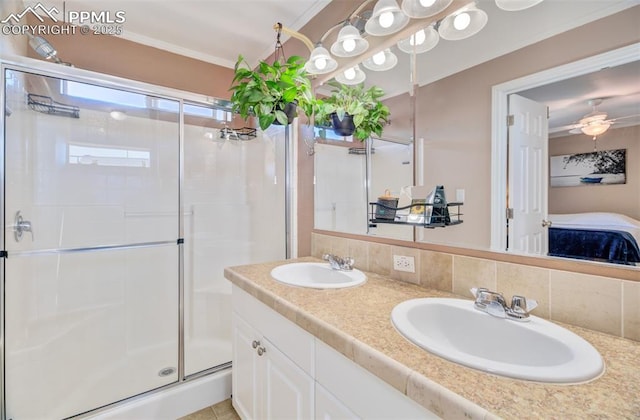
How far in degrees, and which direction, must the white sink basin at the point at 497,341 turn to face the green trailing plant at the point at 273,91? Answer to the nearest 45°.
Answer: approximately 45° to its right

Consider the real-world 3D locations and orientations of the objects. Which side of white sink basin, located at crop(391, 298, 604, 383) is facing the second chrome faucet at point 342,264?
right

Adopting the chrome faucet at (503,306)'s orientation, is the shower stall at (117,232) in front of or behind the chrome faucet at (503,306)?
in front

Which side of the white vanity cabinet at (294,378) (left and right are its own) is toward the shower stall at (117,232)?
right

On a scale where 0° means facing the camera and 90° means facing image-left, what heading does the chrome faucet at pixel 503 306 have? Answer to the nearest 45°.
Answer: approximately 45°

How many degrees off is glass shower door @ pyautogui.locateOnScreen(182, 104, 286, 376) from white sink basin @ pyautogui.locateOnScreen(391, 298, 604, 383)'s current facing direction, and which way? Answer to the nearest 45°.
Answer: approximately 45° to its right

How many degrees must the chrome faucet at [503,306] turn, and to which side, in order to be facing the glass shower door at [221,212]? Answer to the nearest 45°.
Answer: approximately 45° to its right

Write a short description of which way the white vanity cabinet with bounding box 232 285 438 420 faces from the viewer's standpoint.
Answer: facing the viewer and to the left of the viewer

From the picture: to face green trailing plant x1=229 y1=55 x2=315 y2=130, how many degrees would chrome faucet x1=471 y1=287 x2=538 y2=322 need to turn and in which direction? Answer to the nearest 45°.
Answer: approximately 45° to its right

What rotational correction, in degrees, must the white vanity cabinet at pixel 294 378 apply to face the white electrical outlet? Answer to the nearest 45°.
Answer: approximately 180°

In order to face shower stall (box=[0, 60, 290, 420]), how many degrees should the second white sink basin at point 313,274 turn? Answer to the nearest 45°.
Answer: approximately 45° to its right
